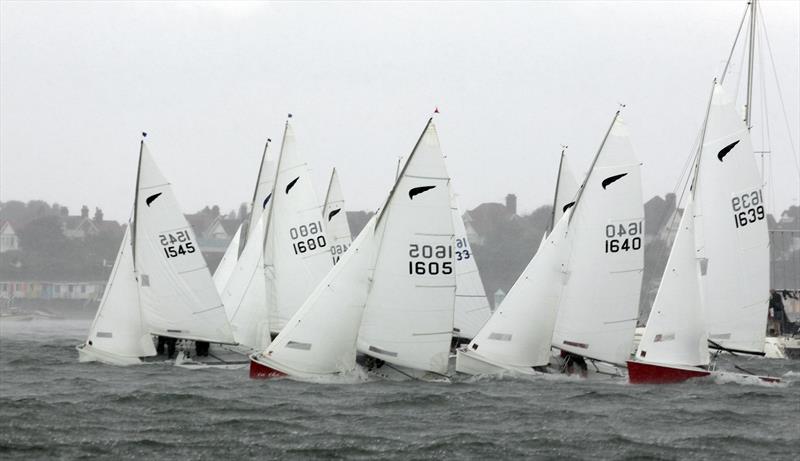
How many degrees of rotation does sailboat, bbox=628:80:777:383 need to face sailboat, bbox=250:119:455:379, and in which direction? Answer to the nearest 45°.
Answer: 0° — it already faces it

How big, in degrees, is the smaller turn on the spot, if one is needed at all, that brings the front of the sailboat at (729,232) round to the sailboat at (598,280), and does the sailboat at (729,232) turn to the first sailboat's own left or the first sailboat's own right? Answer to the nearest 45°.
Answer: approximately 45° to the first sailboat's own right

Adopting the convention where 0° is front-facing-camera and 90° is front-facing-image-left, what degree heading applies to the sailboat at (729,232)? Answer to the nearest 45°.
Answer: approximately 45°

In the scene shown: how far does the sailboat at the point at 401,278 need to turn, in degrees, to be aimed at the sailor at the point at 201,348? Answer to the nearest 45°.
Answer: approximately 45° to its right

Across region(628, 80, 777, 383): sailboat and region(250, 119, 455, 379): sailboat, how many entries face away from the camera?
0

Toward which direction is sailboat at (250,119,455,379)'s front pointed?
to the viewer's left

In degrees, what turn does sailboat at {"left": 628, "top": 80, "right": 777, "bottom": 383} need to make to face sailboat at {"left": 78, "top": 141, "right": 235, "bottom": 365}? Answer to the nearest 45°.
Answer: approximately 45° to its right

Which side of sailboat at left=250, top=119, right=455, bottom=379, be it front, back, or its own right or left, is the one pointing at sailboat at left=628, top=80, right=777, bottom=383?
back
